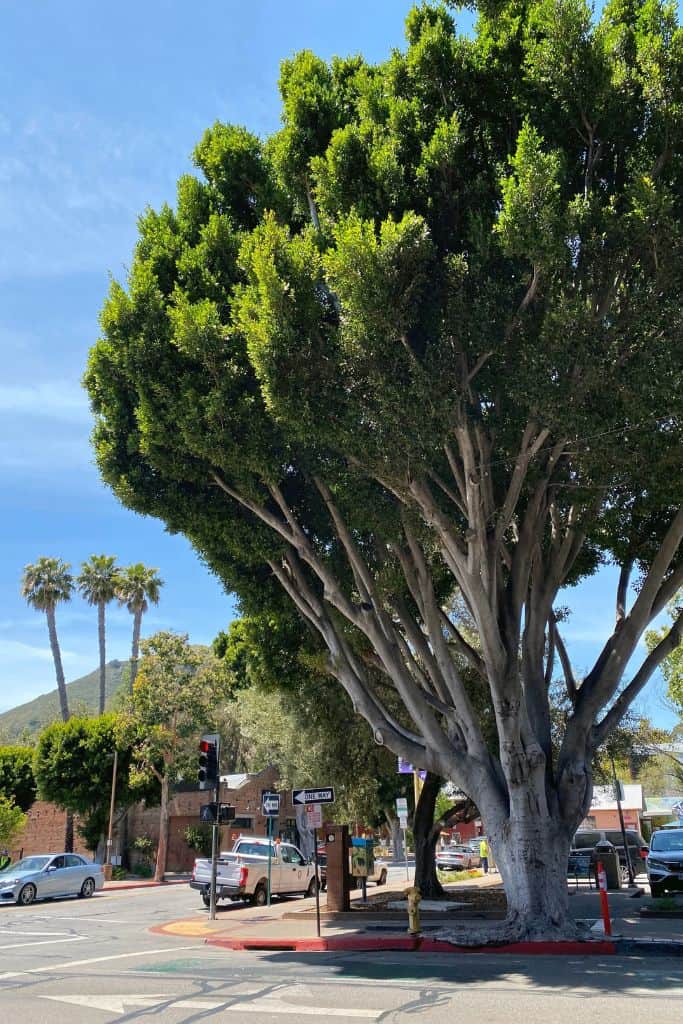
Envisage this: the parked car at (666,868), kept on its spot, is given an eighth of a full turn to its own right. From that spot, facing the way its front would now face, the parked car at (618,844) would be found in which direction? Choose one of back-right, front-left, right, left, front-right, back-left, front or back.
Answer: back-right

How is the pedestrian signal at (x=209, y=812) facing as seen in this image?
toward the camera

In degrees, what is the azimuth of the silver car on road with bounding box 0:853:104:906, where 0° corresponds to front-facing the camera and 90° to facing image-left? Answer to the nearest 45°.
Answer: approximately 45°

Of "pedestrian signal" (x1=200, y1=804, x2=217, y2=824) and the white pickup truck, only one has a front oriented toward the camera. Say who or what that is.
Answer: the pedestrian signal

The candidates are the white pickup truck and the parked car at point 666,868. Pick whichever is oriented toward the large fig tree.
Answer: the parked car

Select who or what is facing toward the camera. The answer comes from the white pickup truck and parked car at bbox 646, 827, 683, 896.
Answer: the parked car

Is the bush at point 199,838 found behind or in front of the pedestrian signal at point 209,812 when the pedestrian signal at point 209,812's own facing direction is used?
behind

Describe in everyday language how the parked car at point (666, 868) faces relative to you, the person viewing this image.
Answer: facing the viewer

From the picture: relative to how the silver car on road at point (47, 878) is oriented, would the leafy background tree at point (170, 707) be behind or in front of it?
behind

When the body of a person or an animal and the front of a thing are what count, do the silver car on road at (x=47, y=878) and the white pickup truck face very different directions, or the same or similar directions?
very different directions

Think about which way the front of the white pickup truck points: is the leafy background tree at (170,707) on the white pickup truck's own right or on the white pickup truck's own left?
on the white pickup truck's own left

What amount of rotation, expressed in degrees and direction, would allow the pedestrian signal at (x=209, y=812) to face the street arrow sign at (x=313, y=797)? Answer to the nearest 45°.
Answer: approximately 45° to its left
